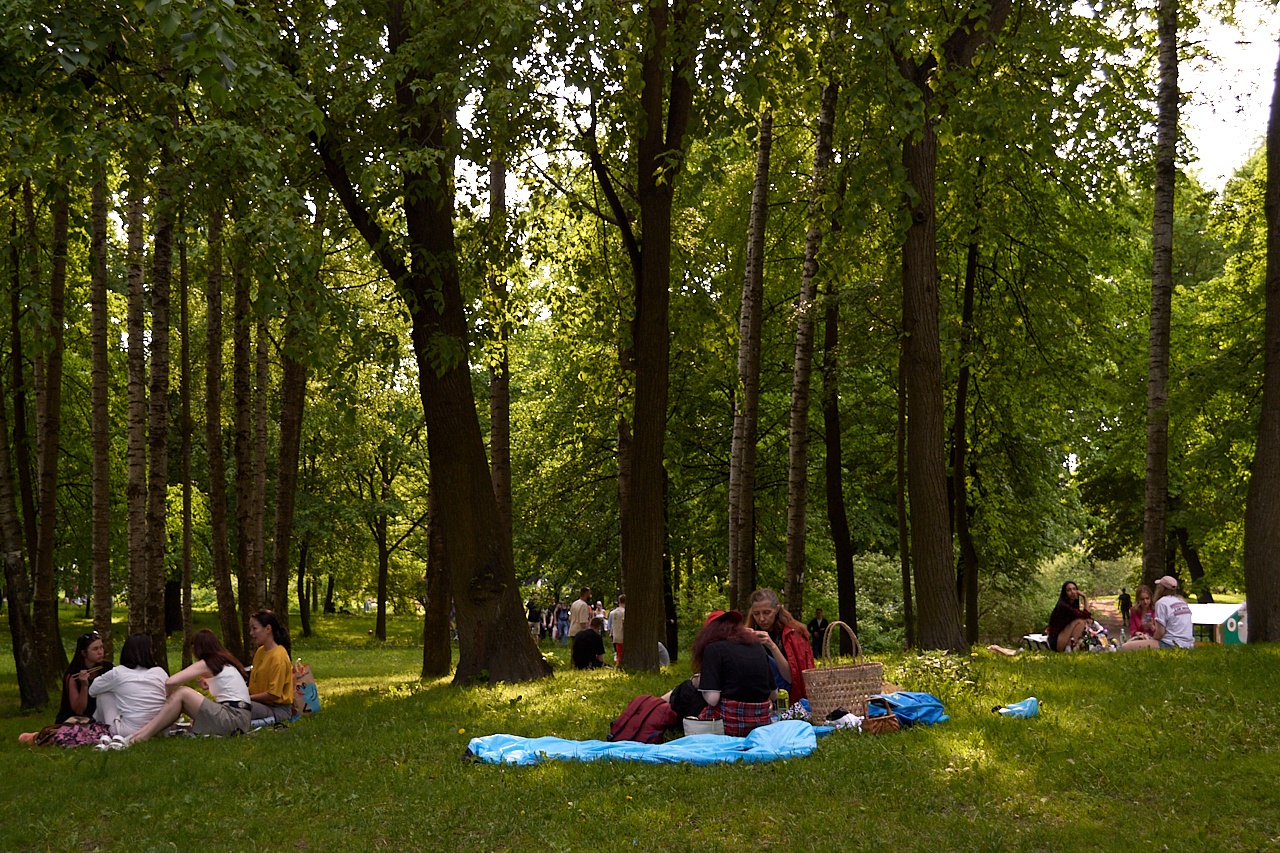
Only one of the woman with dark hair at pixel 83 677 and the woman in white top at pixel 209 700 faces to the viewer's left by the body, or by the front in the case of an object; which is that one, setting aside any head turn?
the woman in white top

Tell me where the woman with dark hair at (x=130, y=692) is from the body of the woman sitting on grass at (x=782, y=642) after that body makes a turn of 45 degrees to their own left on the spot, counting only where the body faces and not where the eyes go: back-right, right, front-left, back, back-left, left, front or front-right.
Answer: right

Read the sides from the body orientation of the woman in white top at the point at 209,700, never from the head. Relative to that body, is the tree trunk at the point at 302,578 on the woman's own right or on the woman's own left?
on the woman's own right

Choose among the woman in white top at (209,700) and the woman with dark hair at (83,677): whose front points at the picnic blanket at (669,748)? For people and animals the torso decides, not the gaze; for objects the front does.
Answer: the woman with dark hair

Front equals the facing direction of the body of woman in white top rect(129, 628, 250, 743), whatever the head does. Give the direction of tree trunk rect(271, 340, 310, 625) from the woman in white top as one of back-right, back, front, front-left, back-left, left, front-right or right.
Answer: right

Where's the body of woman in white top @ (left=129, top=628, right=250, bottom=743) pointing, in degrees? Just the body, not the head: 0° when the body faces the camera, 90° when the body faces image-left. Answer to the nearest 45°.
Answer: approximately 90°

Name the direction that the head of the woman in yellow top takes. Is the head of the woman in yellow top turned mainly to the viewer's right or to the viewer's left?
to the viewer's left

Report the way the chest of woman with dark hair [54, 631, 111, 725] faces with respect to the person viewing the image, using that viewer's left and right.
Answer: facing the viewer and to the right of the viewer

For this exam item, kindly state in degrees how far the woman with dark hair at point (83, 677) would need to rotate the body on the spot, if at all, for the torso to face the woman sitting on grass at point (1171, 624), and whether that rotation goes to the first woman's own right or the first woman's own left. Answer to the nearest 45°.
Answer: approximately 45° to the first woman's own left

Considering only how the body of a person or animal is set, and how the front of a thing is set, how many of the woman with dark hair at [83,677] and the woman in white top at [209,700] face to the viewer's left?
1

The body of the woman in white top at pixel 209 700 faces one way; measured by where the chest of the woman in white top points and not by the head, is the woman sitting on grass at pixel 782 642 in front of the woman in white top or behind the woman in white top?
behind

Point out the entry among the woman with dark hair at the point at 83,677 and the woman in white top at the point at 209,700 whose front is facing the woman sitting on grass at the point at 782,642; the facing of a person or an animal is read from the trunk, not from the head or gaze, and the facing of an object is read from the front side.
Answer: the woman with dark hair

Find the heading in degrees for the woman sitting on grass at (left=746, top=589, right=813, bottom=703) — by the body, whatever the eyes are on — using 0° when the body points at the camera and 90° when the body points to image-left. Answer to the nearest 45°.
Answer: approximately 45°
